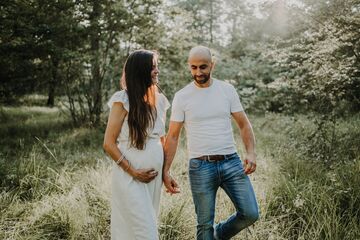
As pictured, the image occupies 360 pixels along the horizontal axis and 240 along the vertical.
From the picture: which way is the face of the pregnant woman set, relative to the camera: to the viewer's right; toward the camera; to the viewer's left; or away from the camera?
to the viewer's right

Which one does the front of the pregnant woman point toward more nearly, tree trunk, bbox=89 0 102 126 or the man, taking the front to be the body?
the man

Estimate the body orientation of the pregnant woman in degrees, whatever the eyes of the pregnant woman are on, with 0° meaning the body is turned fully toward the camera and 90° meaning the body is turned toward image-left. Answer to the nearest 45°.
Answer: approximately 315°

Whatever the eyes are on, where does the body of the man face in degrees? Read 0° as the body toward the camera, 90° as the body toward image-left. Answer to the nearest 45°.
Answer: approximately 0°

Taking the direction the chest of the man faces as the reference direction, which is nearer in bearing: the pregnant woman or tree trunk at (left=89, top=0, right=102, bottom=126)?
the pregnant woman

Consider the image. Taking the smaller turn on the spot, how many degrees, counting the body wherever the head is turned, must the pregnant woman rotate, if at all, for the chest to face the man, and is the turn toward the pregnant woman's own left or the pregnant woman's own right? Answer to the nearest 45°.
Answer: approximately 90° to the pregnant woman's own left

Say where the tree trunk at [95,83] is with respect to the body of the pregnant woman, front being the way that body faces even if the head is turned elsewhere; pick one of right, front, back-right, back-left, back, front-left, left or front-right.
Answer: back-left

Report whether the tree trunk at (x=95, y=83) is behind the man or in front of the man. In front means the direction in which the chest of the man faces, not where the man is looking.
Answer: behind
